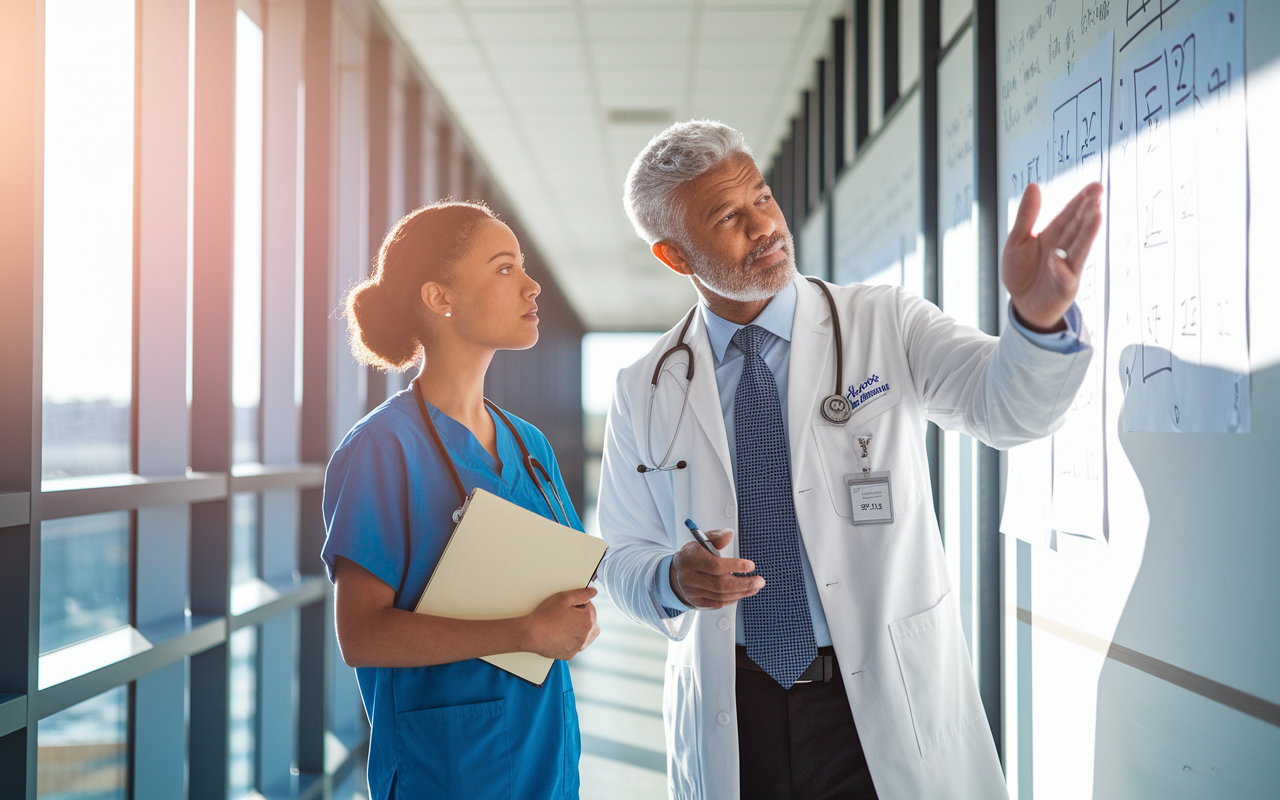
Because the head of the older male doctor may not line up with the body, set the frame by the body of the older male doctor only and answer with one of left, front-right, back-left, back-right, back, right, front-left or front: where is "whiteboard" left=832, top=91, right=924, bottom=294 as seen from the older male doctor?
back

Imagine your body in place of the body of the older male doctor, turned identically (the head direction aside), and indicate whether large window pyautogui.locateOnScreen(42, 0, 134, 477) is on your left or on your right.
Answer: on your right

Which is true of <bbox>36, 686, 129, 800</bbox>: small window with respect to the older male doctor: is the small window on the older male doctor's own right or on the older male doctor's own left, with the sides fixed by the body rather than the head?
on the older male doctor's own right

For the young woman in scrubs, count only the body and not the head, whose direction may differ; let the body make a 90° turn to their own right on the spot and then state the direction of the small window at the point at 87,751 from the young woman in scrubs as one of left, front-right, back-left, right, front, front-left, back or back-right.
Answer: right

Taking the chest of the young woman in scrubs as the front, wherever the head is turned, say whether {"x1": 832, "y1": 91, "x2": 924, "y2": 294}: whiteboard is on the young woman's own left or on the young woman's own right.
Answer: on the young woman's own left

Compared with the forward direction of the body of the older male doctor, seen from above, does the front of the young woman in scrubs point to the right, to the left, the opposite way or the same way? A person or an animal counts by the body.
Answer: to the left

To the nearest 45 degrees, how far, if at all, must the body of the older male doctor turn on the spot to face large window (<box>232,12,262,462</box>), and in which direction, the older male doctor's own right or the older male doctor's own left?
approximately 135° to the older male doctor's own right

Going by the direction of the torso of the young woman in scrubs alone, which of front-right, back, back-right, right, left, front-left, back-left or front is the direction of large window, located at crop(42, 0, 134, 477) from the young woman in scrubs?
back

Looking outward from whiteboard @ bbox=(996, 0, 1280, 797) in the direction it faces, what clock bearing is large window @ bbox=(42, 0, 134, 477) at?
The large window is roughly at 1 o'clock from the whiteboard.

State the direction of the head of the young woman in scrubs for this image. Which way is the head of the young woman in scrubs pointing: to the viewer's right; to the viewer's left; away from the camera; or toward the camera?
to the viewer's right

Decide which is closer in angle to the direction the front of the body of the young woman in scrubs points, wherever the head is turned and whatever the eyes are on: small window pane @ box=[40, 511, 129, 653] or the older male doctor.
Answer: the older male doctor

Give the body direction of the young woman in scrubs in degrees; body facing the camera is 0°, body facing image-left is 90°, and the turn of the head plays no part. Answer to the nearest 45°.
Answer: approximately 315°
